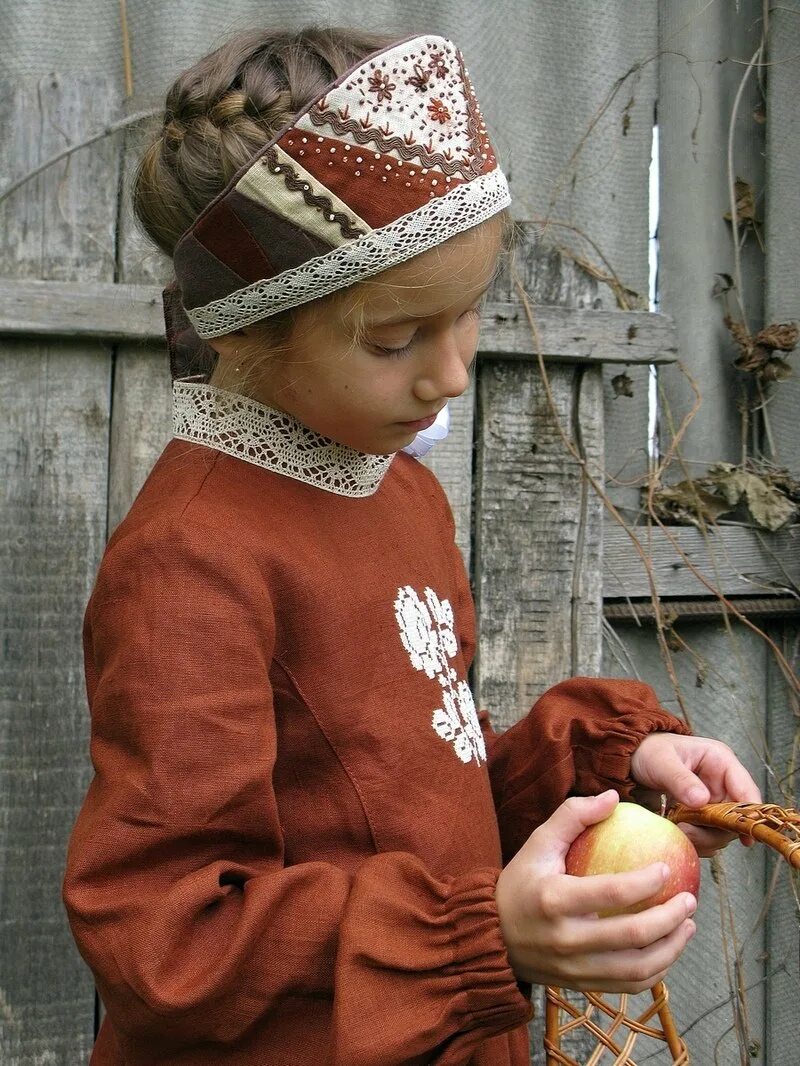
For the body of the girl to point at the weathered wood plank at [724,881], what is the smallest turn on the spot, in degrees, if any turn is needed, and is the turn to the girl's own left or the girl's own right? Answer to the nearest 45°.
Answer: approximately 90° to the girl's own left

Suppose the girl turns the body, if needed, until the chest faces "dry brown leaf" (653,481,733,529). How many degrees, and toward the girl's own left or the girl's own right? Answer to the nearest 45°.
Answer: approximately 90° to the girl's own left

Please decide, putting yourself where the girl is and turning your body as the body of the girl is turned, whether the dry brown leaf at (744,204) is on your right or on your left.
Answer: on your left

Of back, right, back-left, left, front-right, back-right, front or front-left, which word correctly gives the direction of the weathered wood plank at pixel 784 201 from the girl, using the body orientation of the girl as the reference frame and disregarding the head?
left

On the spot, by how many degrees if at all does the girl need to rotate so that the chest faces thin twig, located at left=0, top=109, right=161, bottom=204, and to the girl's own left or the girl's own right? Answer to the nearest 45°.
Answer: approximately 180°

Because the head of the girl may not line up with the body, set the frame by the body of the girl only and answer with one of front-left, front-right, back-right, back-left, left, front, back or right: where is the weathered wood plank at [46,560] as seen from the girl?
back

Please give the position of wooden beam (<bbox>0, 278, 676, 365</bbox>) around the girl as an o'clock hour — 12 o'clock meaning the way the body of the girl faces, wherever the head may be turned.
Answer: The wooden beam is roughly at 8 o'clock from the girl.

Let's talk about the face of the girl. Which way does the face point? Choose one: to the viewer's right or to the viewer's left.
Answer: to the viewer's right

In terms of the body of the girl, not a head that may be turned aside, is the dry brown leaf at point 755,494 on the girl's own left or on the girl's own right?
on the girl's own left

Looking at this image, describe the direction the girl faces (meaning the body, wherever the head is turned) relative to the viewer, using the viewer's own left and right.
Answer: facing the viewer and to the right of the viewer

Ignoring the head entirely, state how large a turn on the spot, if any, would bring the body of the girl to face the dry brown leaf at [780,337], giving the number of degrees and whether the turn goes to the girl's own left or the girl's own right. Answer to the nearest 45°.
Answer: approximately 90° to the girl's own left
